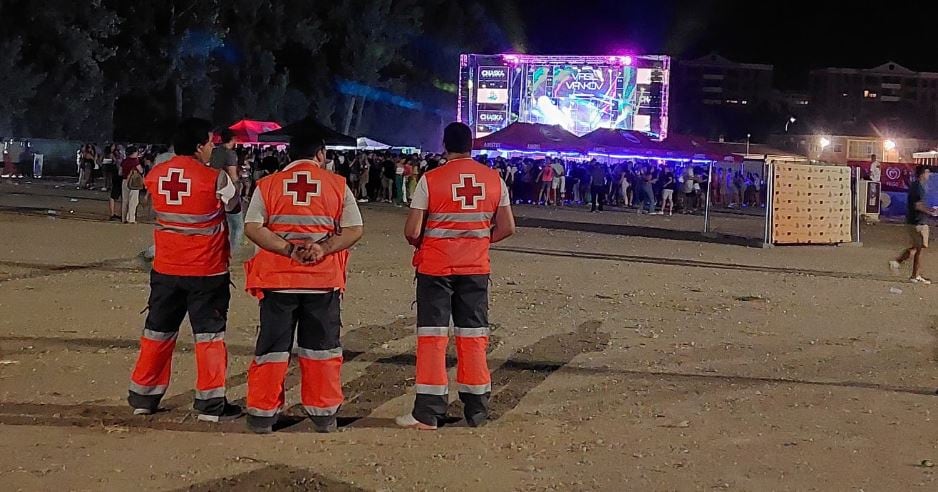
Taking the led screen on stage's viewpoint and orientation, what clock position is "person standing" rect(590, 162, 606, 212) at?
The person standing is roughly at 12 o'clock from the led screen on stage.

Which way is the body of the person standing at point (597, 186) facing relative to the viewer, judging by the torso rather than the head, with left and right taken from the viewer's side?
facing away from the viewer

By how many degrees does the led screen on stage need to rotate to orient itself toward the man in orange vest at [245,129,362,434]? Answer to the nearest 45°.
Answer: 0° — it already faces them

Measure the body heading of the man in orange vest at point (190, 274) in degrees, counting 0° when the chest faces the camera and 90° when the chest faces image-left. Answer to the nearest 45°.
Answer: approximately 225°

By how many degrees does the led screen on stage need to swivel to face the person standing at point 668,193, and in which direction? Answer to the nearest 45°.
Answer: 0° — it already faces them

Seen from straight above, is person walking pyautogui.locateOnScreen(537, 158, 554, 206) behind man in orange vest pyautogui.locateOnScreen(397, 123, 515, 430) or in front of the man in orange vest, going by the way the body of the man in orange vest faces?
in front

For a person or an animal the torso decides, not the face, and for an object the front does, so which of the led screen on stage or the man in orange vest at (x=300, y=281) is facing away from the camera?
the man in orange vest

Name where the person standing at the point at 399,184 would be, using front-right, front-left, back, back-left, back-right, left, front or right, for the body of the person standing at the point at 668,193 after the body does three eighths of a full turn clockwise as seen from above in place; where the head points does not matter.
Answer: back-right

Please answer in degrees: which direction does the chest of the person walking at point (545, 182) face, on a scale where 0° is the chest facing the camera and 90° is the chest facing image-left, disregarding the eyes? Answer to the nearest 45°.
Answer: approximately 180°

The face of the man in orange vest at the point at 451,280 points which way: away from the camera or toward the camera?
away from the camera

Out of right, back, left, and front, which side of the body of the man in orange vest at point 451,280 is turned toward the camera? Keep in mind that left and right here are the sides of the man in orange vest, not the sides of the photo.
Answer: back
